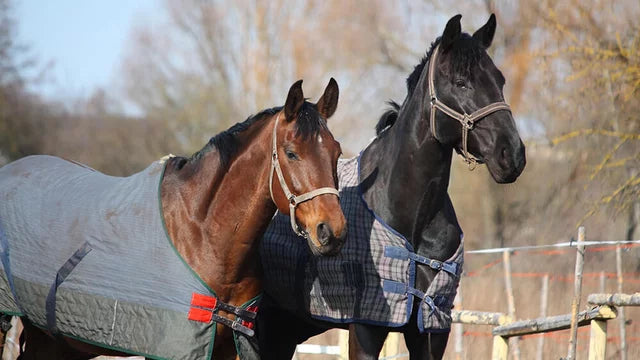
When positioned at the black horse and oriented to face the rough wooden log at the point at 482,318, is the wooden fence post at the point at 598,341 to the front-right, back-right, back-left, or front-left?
front-right

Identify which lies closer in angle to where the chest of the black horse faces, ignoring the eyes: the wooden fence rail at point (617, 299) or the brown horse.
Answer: the wooden fence rail

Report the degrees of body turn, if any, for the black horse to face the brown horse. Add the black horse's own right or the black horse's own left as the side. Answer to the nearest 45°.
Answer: approximately 135° to the black horse's own right

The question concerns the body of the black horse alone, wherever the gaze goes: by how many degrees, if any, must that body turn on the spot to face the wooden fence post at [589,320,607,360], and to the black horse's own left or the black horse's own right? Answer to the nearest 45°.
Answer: approximately 90° to the black horse's own left

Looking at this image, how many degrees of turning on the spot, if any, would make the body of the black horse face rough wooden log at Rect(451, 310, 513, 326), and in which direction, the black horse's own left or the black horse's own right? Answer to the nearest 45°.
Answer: approximately 135° to the black horse's own left

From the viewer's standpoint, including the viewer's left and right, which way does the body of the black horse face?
facing the viewer and to the right of the viewer

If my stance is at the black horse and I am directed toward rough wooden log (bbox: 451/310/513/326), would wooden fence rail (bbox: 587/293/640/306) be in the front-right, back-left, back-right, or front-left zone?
front-right

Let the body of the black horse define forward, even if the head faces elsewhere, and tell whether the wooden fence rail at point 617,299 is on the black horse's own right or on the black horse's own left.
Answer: on the black horse's own left
